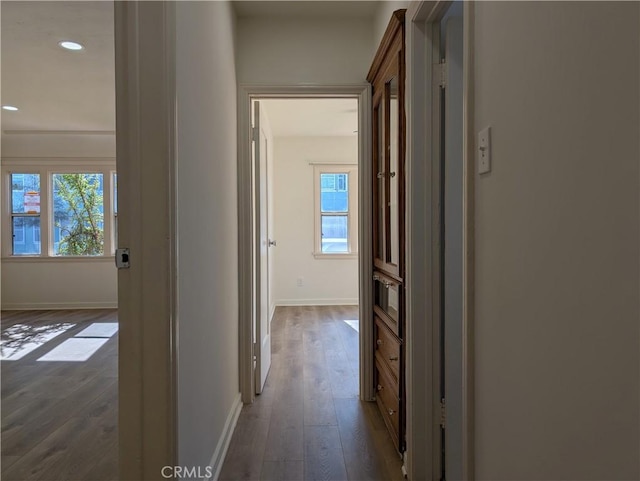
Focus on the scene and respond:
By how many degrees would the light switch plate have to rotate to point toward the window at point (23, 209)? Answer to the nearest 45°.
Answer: approximately 90° to its right

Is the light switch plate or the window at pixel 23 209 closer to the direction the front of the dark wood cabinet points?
the window

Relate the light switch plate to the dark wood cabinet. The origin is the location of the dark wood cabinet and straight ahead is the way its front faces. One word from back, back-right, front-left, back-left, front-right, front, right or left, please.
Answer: left

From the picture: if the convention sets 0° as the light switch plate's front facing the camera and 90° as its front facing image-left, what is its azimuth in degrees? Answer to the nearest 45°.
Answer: approximately 45°

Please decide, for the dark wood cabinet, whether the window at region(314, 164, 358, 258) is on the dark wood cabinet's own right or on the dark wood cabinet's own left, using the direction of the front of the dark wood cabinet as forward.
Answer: on the dark wood cabinet's own right

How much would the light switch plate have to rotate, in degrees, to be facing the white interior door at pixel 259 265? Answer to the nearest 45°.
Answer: approximately 90° to its right

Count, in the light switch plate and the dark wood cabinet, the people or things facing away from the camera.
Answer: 0

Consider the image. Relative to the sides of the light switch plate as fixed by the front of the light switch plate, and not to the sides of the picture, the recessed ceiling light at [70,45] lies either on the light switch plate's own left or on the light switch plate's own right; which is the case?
on the light switch plate's own right

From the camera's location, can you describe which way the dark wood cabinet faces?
facing to the left of the viewer

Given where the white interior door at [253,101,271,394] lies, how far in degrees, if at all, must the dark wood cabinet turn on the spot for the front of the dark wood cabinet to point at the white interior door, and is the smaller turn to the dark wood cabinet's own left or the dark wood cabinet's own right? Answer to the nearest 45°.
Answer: approximately 45° to the dark wood cabinet's own right
